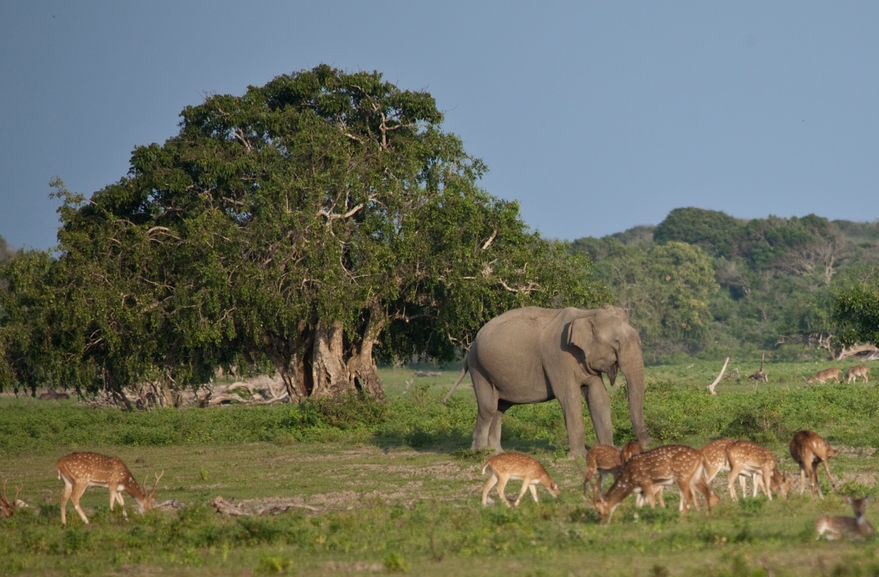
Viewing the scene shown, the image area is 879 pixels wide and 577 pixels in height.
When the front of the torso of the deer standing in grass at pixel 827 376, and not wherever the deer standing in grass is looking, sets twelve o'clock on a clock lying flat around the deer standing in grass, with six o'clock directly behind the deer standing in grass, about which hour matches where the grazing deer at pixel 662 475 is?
The grazing deer is roughly at 9 o'clock from the deer standing in grass.

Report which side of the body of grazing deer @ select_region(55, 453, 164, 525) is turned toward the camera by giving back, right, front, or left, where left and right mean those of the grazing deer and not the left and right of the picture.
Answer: right

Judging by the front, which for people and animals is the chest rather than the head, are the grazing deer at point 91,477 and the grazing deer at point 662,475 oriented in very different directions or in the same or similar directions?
very different directions

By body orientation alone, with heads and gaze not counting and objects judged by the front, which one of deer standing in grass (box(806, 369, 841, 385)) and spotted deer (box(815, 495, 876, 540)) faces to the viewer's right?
the spotted deer

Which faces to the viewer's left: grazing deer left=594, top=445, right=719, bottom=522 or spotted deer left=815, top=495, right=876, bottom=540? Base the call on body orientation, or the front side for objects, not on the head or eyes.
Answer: the grazing deer

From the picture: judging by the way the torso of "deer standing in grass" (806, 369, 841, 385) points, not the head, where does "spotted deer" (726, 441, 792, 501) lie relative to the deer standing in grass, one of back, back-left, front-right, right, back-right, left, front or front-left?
left

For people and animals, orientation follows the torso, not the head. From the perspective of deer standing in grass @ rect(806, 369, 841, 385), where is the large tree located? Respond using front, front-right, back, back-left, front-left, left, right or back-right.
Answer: front-left

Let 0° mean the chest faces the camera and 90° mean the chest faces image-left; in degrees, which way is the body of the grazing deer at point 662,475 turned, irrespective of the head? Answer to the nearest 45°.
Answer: approximately 90°

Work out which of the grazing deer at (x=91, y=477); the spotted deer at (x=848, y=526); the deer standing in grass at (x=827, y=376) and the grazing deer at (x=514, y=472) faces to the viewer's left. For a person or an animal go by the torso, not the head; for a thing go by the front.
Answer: the deer standing in grass

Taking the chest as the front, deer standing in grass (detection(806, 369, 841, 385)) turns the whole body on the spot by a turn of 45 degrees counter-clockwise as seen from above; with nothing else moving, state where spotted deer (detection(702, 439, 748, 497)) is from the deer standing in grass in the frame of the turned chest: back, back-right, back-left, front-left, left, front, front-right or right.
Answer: front-left

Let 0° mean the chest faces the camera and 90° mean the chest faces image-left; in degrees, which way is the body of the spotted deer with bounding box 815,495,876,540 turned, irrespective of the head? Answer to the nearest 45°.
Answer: approximately 270°

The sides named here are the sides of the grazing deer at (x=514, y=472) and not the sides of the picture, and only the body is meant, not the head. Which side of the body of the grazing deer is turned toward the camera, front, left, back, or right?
right

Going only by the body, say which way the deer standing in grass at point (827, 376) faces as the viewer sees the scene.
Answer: to the viewer's left
